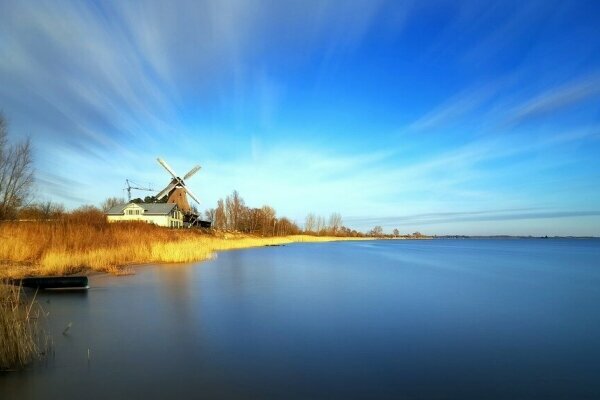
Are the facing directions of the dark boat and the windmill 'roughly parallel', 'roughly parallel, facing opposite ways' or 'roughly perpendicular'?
roughly perpendicular

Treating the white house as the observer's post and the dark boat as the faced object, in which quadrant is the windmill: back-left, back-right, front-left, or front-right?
back-left

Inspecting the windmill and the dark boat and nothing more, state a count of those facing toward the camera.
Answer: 1

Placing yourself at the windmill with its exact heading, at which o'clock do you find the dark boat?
The dark boat is roughly at 12 o'clock from the windmill.

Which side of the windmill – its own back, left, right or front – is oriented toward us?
front
